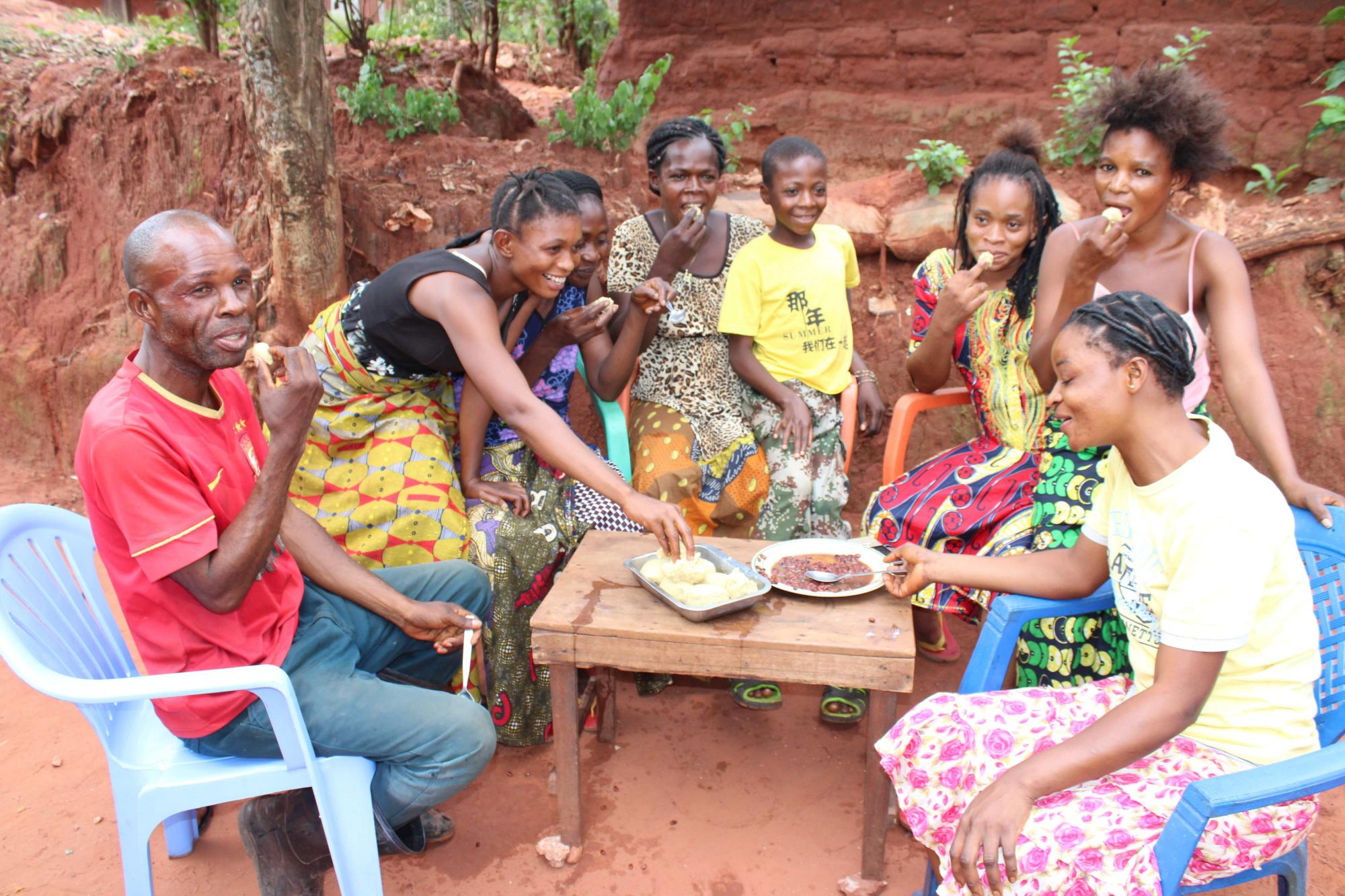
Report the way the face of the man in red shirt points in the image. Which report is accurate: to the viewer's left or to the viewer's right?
to the viewer's right

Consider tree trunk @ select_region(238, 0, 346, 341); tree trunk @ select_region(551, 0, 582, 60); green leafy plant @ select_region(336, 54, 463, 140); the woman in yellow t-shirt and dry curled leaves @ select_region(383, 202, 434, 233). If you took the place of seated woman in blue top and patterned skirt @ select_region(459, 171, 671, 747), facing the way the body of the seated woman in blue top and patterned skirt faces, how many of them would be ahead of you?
1

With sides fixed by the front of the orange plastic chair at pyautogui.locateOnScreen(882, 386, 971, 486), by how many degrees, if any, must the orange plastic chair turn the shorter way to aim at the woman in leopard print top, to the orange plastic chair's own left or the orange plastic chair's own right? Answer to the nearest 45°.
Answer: approximately 45° to the orange plastic chair's own right

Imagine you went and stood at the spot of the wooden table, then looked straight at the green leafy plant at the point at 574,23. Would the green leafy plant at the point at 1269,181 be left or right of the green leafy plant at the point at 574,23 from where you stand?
right

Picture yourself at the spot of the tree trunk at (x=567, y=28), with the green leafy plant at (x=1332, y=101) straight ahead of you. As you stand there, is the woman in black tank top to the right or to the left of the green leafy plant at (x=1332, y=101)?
right

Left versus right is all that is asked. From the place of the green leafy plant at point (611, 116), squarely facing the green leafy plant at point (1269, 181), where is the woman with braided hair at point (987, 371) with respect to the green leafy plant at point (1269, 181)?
right

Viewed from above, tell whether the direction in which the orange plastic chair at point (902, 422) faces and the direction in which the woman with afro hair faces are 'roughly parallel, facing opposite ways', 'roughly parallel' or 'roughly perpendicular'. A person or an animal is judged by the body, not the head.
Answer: roughly parallel

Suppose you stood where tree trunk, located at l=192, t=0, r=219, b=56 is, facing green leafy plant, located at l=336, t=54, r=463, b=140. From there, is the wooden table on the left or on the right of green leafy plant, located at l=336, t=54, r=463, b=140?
right

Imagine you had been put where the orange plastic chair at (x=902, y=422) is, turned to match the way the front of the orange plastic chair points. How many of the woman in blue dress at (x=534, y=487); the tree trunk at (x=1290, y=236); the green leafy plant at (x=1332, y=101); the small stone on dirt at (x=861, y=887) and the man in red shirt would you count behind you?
2

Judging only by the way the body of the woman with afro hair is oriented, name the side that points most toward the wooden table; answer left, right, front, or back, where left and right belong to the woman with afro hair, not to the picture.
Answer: front

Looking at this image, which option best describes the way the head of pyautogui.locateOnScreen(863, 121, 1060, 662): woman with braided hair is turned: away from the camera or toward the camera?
toward the camera

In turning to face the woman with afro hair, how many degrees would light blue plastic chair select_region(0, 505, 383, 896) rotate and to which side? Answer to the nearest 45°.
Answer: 0° — it already faces them

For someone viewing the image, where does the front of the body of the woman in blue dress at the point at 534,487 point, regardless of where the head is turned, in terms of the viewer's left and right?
facing the viewer and to the right of the viewer

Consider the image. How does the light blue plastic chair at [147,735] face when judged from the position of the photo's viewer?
facing to the right of the viewer

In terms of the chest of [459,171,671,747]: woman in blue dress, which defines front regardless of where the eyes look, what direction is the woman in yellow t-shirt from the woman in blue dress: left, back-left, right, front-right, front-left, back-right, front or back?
front

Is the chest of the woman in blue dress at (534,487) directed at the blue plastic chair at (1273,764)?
yes

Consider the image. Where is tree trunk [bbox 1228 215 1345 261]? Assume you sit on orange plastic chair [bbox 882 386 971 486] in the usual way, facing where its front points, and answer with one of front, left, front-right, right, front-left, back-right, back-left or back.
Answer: back

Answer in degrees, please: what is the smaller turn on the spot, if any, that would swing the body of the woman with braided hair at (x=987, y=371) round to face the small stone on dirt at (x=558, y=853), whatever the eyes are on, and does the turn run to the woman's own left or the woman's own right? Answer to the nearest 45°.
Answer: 0° — they already face it

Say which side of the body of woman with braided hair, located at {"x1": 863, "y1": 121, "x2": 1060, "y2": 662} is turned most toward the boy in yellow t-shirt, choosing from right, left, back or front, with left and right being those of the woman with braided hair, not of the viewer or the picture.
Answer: right
